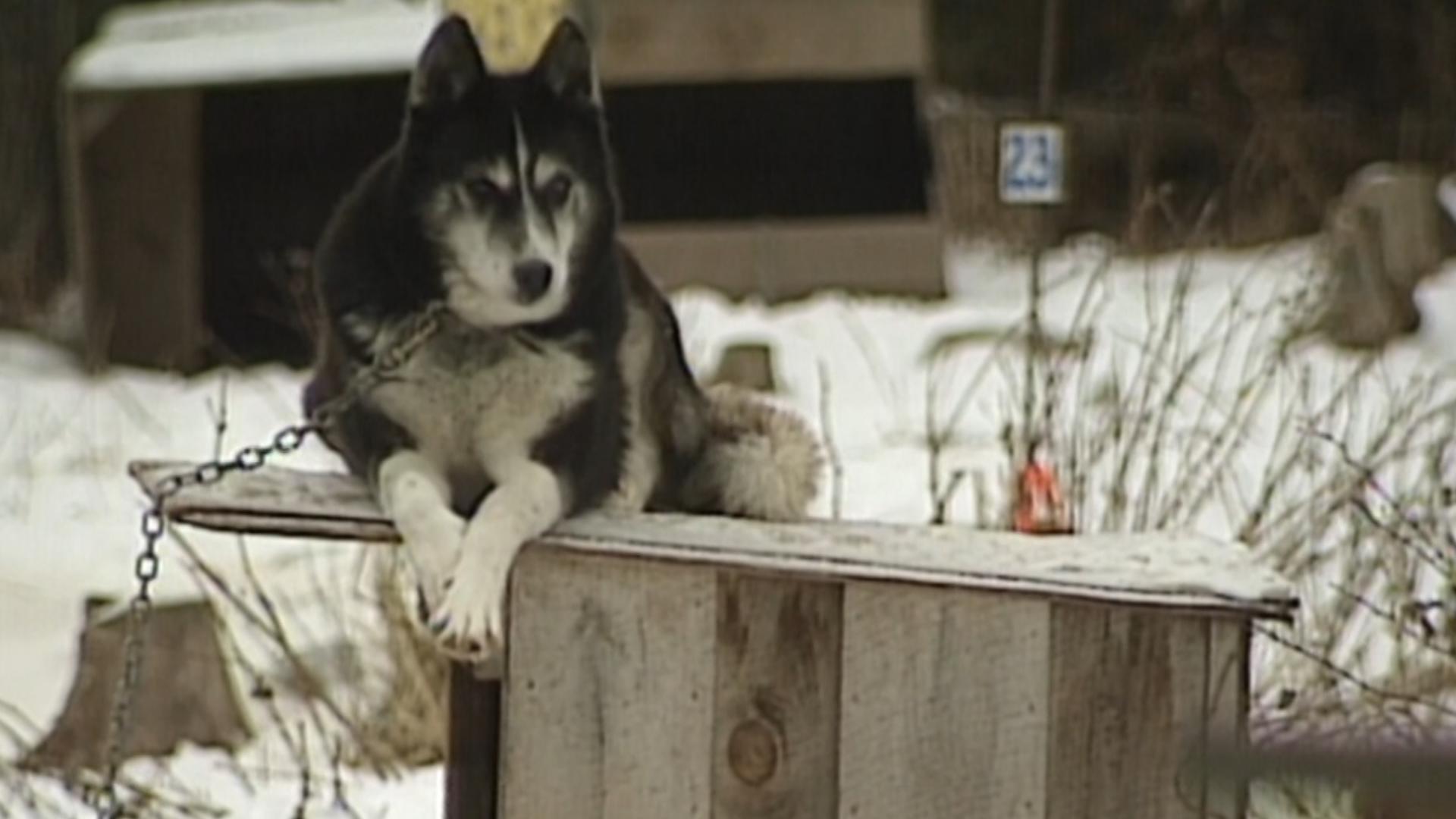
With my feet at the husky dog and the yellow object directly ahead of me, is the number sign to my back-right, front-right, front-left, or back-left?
front-right

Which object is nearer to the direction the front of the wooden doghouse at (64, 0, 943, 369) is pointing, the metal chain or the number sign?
the metal chain

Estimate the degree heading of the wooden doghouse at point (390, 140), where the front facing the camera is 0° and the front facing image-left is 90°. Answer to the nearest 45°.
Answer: approximately 0°

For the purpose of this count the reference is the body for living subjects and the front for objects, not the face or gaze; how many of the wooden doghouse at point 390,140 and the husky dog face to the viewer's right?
0

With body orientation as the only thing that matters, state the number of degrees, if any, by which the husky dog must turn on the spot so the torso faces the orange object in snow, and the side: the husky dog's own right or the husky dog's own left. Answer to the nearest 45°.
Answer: approximately 180°

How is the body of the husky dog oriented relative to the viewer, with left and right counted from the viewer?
facing the viewer and to the left of the viewer

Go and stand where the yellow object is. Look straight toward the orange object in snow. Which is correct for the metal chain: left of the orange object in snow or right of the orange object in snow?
right

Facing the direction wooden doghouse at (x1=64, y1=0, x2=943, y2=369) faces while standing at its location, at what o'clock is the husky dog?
The husky dog is roughly at 12 o'clock from the wooden doghouse.

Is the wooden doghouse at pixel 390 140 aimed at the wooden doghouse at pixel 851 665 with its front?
yes

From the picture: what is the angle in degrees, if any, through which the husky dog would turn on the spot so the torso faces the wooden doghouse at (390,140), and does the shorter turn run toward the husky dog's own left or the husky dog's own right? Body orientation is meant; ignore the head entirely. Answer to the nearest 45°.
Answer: approximately 135° to the husky dog's own right
